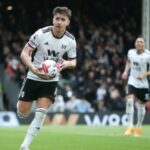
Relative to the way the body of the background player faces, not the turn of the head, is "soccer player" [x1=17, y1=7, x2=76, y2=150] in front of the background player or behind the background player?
in front

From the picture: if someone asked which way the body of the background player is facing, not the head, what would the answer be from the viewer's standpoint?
toward the camera
